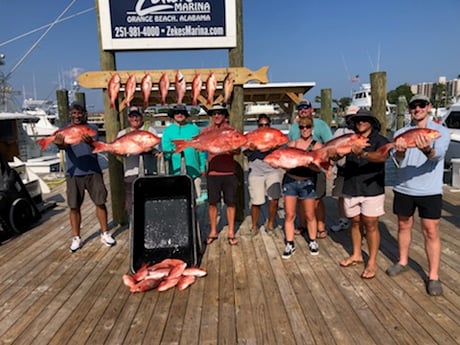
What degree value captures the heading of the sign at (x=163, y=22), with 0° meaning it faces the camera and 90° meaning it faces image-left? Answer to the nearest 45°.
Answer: approximately 0°

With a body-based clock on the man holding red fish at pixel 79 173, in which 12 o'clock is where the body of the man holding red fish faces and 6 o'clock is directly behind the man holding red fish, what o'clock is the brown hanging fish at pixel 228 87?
The brown hanging fish is roughly at 9 o'clock from the man holding red fish.

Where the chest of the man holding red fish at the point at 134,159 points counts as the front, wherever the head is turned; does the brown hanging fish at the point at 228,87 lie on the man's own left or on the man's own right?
on the man's own left

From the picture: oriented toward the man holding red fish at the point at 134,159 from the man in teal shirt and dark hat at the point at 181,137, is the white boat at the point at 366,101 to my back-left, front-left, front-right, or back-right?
back-right

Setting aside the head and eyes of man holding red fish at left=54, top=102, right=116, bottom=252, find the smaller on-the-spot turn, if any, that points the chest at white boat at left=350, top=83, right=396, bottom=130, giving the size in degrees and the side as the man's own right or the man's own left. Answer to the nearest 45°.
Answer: approximately 135° to the man's own left

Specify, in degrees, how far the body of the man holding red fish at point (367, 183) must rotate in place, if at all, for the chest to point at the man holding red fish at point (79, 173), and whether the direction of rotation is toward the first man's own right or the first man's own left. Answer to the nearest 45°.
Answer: approximately 45° to the first man's own right
